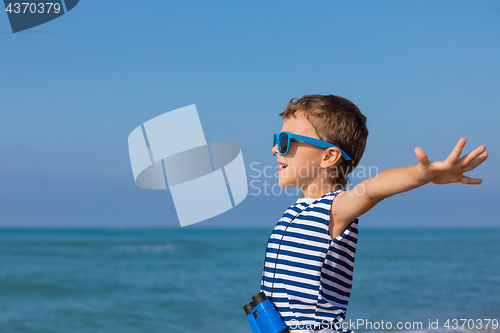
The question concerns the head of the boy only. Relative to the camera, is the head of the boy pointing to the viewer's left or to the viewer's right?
to the viewer's left

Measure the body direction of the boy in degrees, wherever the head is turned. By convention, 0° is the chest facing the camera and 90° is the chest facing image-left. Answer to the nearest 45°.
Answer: approximately 90°
